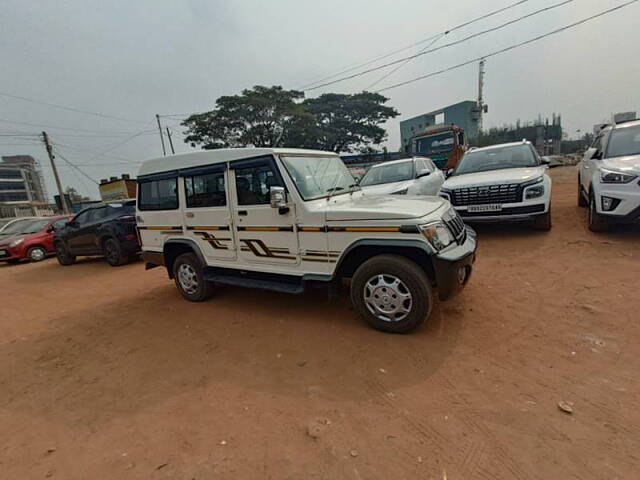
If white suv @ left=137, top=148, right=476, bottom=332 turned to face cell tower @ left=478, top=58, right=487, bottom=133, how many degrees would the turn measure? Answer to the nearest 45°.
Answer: approximately 90° to its left

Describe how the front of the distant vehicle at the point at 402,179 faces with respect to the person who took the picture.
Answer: facing the viewer and to the left of the viewer

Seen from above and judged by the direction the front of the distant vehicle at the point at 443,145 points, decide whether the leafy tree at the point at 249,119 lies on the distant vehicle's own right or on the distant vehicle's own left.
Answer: on the distant vehicle's own right

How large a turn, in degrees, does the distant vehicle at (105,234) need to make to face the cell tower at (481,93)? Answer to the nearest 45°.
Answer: approximately 135° to its right

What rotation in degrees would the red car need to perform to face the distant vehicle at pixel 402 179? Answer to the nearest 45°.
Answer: approximately 90° to its left

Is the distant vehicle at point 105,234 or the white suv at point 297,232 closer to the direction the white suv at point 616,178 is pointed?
the white suv

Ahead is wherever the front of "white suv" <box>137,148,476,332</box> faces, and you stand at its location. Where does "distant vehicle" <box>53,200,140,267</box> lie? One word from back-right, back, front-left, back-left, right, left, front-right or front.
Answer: back

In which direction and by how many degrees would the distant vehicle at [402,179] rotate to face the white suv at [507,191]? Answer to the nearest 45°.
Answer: approximately 90° to its left

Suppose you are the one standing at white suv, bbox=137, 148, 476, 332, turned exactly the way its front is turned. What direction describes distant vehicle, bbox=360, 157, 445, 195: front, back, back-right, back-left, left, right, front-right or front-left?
left

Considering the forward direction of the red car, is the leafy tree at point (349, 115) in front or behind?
behind

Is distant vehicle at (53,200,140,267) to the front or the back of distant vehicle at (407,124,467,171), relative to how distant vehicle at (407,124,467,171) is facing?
to the front
